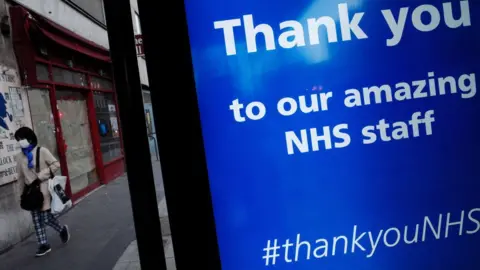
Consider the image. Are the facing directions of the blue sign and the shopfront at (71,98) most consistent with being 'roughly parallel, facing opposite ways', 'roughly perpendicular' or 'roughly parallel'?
roughly perpendicular

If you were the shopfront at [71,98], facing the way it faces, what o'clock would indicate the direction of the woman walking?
The woman walking is roughly at 2 o'clock from the shopfront.

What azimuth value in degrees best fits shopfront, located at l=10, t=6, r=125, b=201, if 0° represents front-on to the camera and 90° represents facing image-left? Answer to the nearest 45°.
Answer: approximately 315°

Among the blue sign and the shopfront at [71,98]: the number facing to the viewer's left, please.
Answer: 0

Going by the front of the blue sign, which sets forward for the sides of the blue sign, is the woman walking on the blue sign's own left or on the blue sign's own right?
on the blue sign's own right

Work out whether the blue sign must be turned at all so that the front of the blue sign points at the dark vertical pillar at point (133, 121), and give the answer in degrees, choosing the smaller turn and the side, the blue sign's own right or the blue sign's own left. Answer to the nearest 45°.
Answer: approximately 90° to the blue sign's own right

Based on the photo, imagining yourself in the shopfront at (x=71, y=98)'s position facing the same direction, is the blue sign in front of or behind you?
in front

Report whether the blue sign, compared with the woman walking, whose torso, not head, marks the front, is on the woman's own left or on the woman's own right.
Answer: on the woman's own left

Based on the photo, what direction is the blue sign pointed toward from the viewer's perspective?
toward the camera

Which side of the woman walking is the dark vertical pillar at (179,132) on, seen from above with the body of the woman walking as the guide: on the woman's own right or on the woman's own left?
on the woman's own left

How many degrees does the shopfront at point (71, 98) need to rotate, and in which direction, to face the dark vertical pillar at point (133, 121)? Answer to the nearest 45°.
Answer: approximately 45° to its right

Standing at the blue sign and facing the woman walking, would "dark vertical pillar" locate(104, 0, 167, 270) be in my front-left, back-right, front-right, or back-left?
front-left

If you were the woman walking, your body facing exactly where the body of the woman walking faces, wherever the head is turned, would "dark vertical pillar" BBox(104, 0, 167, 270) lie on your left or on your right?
on your left
